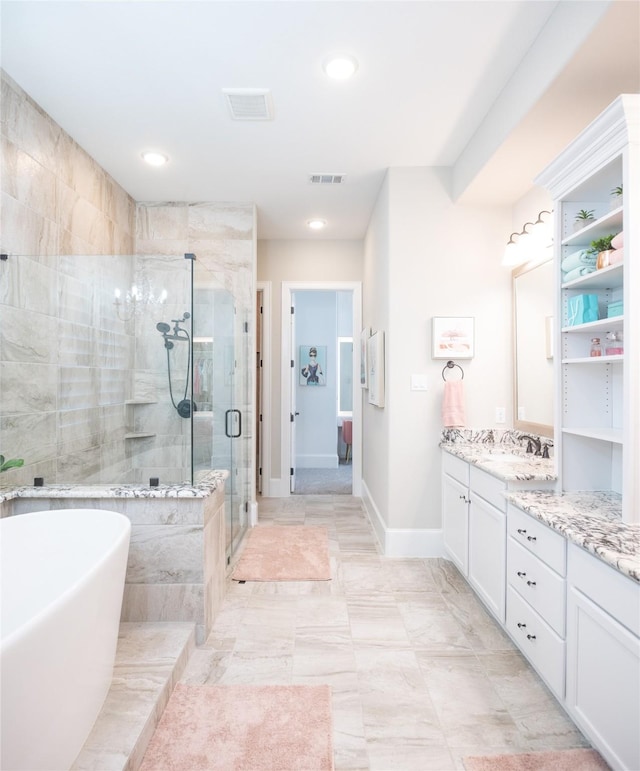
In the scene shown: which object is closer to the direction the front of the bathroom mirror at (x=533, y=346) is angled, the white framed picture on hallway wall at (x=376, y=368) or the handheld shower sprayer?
the handheld shower sprayer

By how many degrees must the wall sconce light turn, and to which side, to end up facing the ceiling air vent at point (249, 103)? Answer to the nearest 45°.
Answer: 0° — it already faces it

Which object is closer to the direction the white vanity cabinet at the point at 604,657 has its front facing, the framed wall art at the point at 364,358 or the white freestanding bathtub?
the white freestanding bathtub

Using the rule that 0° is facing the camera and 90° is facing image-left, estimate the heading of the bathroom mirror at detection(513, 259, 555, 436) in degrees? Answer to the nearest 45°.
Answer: approximately 45°

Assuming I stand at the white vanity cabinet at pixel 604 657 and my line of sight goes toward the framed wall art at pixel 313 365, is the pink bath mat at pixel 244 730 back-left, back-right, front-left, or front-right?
front-left

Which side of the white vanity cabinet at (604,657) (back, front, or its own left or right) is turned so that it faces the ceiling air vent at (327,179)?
right

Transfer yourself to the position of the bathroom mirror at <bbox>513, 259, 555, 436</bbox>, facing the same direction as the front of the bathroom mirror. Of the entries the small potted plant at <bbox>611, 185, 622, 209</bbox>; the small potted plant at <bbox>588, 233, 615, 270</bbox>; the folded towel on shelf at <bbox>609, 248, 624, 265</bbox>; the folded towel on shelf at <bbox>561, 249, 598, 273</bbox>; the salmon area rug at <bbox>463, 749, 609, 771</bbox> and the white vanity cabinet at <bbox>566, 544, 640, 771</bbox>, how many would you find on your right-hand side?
0

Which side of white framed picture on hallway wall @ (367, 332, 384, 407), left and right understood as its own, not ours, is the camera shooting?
left

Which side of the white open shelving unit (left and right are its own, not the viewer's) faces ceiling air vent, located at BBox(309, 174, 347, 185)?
right

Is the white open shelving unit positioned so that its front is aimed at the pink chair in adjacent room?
no

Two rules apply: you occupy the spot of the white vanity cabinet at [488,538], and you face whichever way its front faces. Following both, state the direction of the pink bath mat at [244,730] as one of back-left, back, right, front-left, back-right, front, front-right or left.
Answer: front-left

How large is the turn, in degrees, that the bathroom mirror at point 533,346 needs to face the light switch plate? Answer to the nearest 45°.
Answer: approximately 45° to its right
